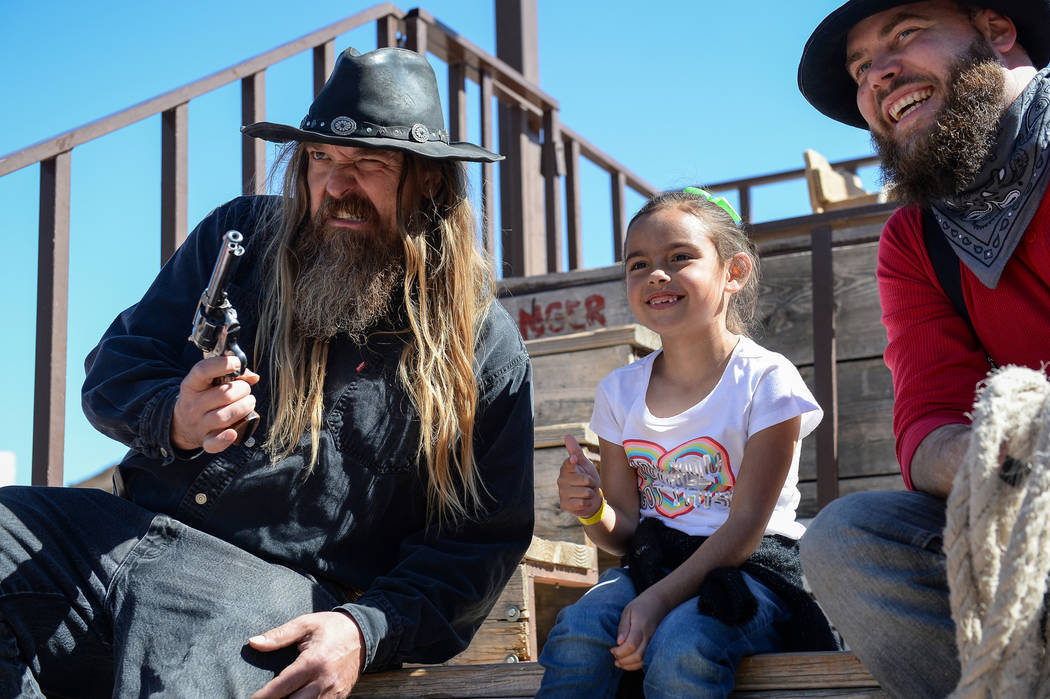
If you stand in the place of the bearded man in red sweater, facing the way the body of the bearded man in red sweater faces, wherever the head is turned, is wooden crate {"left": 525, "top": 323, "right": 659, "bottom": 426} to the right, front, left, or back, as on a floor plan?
right

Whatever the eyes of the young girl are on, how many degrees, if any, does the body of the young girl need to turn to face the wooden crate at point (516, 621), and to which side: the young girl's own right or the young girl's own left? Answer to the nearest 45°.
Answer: approximately 90° to the young girl's own right

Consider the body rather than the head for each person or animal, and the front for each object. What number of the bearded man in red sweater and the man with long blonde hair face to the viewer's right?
0

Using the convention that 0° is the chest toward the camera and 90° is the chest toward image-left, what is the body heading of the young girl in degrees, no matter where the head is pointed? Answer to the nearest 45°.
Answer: approximately 45°

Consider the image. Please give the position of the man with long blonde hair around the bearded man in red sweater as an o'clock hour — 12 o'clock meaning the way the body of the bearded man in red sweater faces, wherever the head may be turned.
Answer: The man with long blonde hair is roughly at 1 o'clock from the bearded man in red sweater.

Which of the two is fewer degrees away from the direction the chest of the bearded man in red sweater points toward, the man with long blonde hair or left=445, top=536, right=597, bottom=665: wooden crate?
the man with long blonde hair

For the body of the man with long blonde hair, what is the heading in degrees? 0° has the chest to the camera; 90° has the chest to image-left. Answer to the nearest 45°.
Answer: approximately 45°

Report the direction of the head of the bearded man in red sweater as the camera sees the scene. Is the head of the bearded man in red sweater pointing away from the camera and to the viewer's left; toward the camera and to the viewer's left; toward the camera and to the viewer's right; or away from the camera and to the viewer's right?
toward the camera and to the viewer's left
